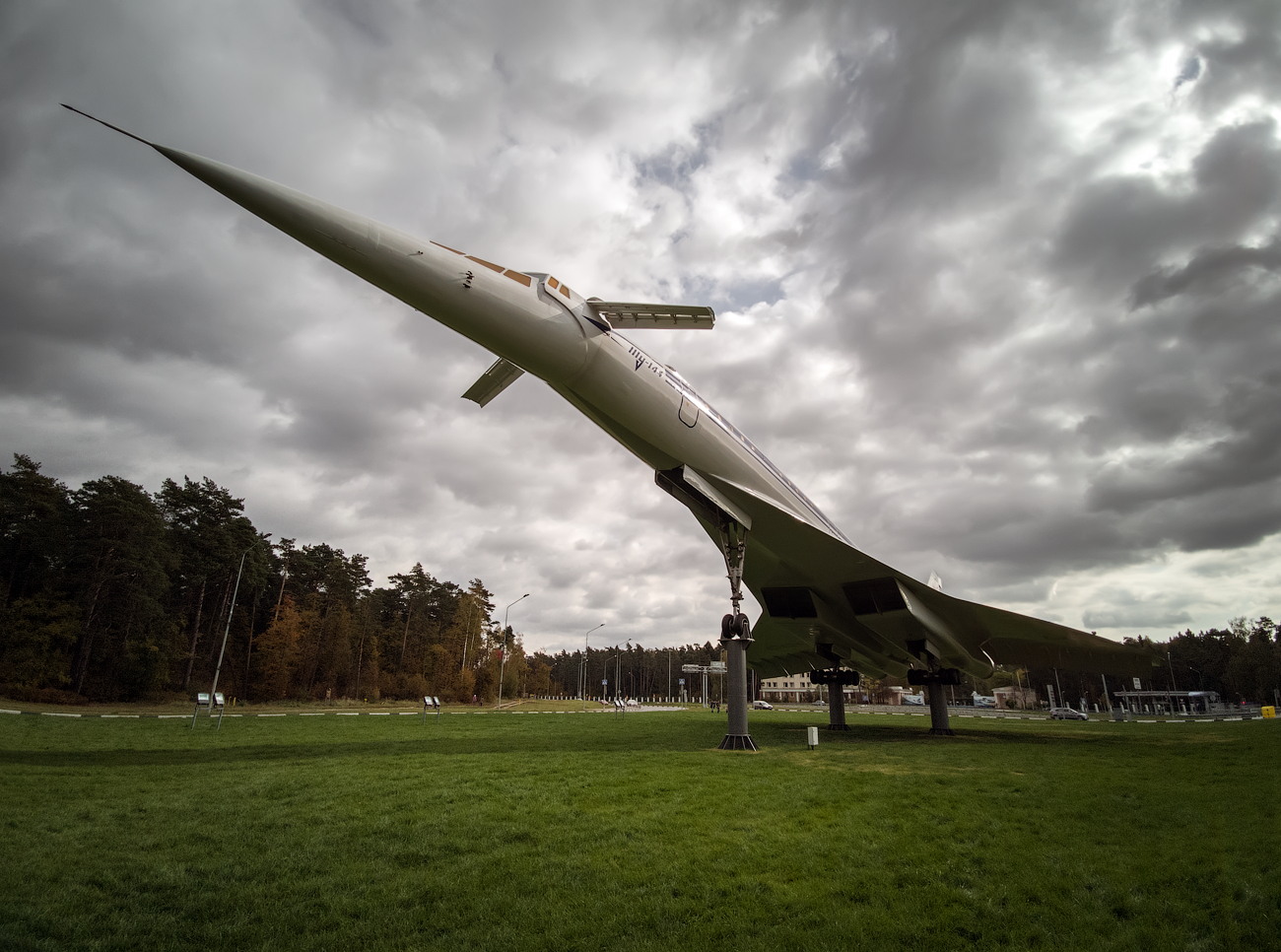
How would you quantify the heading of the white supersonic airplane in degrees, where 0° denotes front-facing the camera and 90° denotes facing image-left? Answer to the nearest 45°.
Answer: approximately 45°
